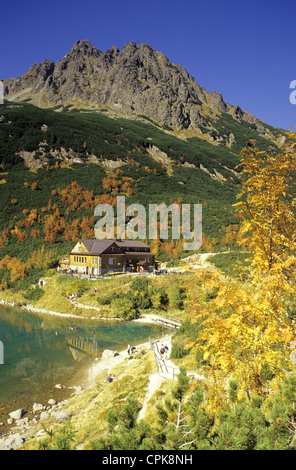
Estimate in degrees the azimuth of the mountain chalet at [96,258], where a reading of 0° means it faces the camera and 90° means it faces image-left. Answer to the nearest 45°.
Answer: approximately 315°

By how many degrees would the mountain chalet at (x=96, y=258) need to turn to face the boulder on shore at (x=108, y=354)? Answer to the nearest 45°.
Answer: approximately 45° to its right
